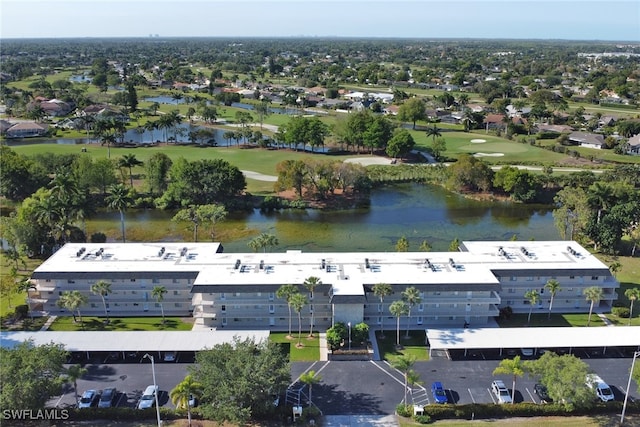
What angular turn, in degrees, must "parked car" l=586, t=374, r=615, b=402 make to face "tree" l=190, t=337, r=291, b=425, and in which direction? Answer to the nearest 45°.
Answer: approximately 90° to its right

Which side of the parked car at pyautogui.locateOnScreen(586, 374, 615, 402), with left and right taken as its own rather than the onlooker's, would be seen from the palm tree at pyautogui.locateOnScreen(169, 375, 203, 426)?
right

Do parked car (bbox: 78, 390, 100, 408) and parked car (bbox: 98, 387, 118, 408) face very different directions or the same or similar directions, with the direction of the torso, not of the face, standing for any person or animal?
same or similar directions

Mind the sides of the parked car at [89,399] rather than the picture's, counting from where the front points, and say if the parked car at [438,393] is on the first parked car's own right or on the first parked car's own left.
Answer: on the first parked car's own left

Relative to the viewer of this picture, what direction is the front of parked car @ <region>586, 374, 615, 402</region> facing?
facing the viewer and to the right of the viewer

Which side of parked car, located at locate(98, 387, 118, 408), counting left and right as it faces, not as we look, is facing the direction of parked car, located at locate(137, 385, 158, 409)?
left

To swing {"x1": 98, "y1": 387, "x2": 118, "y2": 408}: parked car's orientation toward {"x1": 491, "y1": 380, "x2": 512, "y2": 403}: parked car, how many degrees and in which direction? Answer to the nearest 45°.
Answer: approximately 135° to its left

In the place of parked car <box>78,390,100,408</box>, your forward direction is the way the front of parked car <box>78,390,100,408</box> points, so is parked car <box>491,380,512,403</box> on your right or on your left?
on your left

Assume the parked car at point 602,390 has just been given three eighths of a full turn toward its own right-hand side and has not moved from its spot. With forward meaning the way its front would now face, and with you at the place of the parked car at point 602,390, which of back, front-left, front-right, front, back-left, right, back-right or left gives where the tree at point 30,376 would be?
front-left
